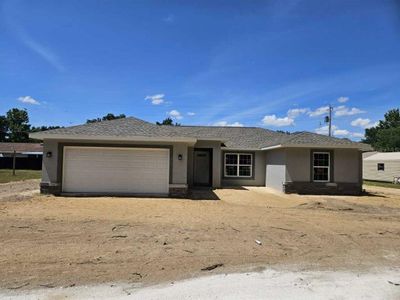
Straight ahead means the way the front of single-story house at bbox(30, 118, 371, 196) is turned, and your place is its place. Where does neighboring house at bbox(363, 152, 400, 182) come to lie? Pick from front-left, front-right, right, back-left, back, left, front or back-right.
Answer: back-left

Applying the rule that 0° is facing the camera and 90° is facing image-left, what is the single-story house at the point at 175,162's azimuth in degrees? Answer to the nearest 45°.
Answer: approximately 0°

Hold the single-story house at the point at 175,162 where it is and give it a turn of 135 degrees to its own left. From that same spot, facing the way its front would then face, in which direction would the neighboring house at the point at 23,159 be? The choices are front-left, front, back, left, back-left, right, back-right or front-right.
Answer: left
